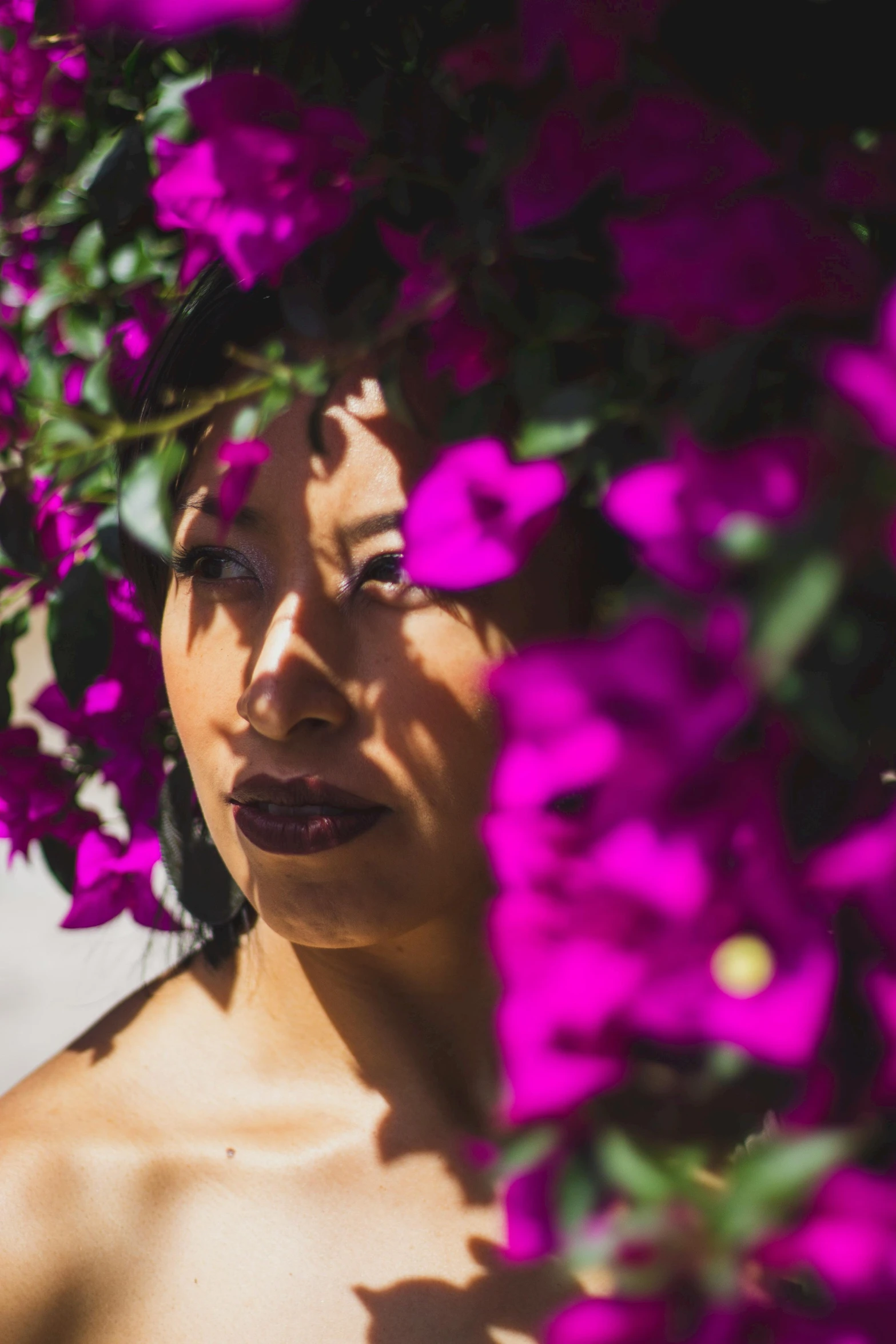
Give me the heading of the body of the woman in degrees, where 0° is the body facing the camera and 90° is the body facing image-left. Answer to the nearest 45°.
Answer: approximately 0°

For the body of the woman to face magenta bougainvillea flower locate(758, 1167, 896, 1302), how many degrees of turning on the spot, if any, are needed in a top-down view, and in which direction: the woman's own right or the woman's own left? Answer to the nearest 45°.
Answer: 0° — they already face it

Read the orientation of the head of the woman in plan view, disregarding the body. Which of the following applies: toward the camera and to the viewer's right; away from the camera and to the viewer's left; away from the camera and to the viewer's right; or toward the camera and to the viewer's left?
toward the camera and to the viewer's left
